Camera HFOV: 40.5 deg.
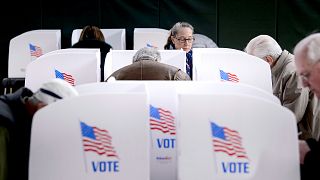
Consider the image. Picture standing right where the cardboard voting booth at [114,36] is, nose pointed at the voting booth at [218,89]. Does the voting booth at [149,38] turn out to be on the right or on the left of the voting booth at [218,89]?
left

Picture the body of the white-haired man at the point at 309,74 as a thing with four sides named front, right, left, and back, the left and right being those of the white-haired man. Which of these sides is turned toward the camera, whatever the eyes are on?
left

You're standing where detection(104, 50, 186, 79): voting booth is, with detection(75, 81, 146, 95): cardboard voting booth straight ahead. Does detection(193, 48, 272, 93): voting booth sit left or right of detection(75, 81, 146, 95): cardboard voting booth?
left

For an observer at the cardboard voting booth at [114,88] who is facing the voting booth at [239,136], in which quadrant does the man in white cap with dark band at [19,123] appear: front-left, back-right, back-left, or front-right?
back-right

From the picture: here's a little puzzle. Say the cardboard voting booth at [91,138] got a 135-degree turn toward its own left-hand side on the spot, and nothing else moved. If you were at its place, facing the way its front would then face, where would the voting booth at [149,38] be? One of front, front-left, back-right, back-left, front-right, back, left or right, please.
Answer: back-left

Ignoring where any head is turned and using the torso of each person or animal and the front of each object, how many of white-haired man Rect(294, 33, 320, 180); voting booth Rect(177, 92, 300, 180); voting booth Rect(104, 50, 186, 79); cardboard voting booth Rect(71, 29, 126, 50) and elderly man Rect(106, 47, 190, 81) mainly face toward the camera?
2

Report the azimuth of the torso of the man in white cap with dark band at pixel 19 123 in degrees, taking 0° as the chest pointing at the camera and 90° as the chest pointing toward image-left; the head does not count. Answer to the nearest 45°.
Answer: approximately 270°
